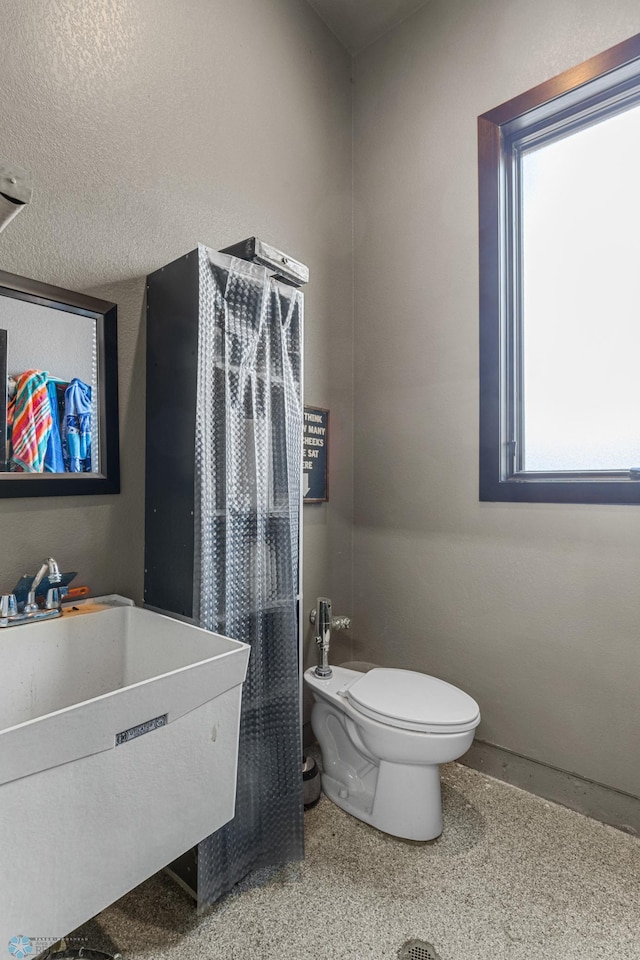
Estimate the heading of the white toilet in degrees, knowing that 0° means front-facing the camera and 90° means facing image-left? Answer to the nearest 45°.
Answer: approximately 315°

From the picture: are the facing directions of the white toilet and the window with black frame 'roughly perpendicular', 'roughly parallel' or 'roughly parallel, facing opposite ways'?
roughly perpendicular

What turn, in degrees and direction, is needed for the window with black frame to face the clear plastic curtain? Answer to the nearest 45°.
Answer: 0° — it already faces it

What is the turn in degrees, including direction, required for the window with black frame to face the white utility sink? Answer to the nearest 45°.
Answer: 0° — it already faces it

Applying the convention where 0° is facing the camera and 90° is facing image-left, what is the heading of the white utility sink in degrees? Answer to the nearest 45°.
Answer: approximately 315°
